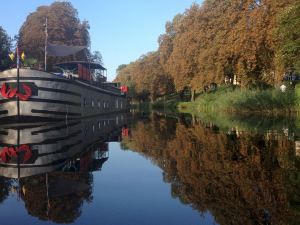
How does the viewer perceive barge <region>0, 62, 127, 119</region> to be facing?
facing the viewer and to the left of the viewer

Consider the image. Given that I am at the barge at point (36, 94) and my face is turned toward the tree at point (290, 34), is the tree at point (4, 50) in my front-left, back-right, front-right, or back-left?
back-left

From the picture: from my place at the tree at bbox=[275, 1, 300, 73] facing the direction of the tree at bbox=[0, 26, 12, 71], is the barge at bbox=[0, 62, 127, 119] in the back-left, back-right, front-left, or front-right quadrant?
front-left

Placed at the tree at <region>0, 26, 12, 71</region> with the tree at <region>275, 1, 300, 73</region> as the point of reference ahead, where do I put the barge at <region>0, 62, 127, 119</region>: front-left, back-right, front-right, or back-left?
front-right

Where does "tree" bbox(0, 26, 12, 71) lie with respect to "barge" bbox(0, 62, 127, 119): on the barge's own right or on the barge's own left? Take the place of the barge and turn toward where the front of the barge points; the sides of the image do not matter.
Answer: on the barge's own right

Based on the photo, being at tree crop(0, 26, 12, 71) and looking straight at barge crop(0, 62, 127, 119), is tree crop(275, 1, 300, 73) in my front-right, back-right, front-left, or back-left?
front-left

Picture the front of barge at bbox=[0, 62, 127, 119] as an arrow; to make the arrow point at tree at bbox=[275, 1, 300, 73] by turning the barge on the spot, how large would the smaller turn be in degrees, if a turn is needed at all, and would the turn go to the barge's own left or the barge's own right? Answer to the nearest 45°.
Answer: approximately 135° to the barge's own left
